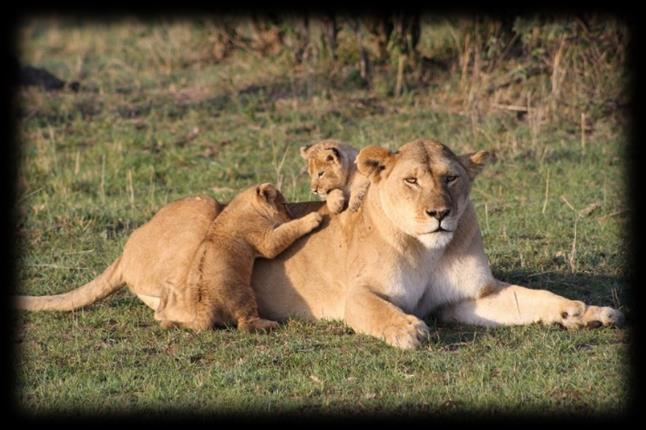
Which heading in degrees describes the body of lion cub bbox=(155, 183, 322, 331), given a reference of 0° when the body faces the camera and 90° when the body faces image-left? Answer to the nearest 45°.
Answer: approximately 225°

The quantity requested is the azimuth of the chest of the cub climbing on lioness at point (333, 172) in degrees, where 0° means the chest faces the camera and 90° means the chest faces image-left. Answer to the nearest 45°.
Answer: approximately 45°

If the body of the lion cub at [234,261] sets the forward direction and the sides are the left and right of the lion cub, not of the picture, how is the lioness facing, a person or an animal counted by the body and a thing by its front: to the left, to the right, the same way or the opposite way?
to the right

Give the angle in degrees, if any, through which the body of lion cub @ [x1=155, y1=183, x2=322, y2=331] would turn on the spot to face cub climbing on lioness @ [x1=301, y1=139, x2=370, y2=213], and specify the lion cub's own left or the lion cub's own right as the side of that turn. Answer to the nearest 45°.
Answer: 0° — it already faces it

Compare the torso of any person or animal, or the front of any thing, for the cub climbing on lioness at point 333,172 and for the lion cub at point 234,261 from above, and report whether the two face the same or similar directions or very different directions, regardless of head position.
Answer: very different directions
